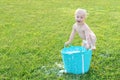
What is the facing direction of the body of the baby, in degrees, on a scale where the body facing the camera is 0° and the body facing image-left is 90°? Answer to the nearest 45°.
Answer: approximately 45°
